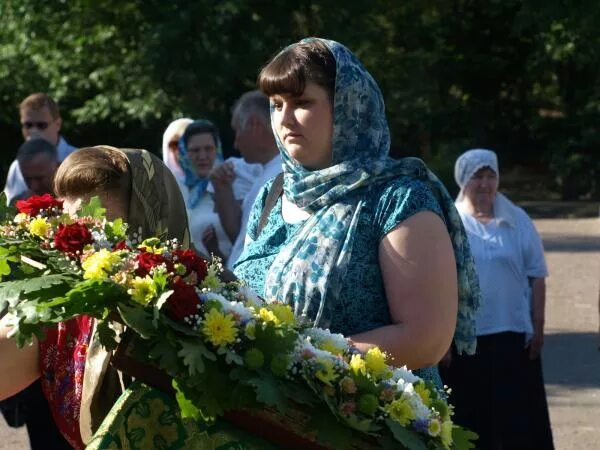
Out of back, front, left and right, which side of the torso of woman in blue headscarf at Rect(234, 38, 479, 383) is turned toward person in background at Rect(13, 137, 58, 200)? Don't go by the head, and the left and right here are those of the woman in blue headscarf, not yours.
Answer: right

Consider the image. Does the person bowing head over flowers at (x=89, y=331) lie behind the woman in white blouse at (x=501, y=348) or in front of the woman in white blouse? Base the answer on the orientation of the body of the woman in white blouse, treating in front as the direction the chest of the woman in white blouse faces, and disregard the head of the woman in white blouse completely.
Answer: in front

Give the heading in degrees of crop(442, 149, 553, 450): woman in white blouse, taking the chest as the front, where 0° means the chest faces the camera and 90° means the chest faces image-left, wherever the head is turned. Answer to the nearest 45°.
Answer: approximately 45°

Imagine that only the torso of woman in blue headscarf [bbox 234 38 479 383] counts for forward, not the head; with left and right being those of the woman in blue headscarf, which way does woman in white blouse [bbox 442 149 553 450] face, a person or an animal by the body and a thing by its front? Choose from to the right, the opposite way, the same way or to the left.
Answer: the same way

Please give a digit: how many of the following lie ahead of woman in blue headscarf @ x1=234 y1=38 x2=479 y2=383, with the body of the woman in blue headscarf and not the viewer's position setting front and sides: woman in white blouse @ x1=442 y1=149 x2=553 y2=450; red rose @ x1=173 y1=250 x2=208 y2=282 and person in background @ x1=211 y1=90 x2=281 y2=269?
1

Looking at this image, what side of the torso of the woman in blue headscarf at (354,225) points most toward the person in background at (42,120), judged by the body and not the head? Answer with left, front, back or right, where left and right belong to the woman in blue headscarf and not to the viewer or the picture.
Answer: right

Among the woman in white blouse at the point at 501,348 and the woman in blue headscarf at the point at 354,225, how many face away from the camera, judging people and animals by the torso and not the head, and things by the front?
0

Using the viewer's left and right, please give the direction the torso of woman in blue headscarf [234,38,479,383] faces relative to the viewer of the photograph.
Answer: facing the viewer and to the left of the viewer

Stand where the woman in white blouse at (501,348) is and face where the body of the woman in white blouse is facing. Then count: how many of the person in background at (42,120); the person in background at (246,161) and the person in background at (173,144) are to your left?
0

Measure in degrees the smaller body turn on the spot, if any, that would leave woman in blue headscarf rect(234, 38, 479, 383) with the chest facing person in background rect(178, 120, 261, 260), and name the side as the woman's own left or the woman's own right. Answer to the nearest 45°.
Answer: approximately 135° to the woman's own right

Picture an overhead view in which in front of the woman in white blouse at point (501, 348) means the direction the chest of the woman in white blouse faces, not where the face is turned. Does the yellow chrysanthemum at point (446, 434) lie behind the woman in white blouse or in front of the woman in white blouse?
in front

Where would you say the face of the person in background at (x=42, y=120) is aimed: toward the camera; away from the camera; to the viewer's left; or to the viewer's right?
toward the camera

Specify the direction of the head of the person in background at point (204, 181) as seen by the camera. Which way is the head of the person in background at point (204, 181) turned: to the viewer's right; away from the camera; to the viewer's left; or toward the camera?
toward the camera
